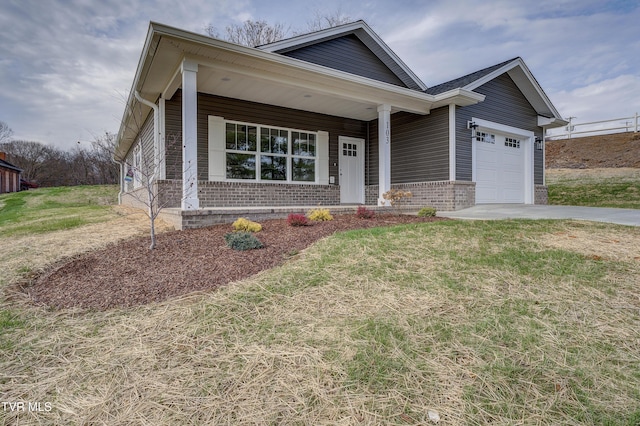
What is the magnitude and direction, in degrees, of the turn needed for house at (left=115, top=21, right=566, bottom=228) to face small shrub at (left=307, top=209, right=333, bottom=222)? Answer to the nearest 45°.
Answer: approximately 45° to its right

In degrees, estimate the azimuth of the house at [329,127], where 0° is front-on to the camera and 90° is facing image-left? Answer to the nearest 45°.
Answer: approximately 315°

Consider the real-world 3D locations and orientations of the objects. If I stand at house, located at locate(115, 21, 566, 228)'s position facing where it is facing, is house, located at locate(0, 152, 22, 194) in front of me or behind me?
behind
